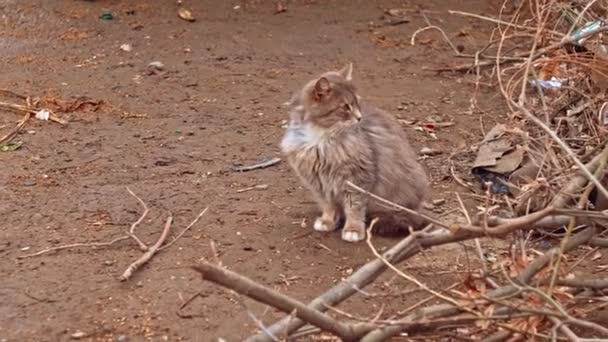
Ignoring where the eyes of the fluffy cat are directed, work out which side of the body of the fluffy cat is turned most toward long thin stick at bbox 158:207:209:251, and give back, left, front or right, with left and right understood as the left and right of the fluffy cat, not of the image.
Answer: front

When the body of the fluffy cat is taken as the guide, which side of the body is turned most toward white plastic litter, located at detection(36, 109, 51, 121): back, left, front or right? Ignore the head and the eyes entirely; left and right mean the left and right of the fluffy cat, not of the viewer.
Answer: right

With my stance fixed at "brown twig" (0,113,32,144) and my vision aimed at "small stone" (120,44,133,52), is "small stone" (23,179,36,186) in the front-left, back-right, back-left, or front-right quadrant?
back-right

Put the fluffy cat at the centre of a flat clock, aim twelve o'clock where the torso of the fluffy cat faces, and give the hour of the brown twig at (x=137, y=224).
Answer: The brown twig is roughly at 1 o'clock from the fluffy cat.

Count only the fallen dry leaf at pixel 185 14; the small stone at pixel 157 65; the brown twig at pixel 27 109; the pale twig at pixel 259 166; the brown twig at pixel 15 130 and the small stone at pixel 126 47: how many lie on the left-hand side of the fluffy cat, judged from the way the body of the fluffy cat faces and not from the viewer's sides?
0

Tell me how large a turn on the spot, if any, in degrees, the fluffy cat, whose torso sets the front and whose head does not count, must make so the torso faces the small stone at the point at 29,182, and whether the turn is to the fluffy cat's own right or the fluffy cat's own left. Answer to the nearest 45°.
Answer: approximately 45° to the fluffy cat's own right

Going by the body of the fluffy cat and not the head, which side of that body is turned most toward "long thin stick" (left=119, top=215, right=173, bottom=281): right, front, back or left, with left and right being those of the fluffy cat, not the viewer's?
front

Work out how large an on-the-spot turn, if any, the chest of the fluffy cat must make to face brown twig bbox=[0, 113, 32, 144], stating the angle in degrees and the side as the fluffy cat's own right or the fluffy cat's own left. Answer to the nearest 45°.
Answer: approximately 45° to the fluffy cat's own right

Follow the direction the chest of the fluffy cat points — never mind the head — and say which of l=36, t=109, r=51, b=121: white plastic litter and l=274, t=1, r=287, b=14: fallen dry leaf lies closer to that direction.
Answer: the white plastic litter

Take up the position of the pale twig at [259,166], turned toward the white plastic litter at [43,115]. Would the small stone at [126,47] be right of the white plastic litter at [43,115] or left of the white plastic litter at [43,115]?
right

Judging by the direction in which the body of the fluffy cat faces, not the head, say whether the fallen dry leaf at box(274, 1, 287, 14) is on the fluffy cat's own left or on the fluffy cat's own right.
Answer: on the fluffy cat's own right

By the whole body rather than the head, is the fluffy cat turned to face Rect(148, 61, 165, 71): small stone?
no

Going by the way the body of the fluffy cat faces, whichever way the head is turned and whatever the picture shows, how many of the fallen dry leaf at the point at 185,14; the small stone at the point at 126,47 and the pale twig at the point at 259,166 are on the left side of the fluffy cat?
0

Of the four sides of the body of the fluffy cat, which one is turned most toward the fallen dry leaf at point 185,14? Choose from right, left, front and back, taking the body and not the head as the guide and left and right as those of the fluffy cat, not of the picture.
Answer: right

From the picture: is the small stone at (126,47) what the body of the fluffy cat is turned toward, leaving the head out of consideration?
no

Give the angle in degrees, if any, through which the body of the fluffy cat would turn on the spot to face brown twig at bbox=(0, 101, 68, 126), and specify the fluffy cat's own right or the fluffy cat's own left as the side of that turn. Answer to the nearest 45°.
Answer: approximately 90° to the fluffy cat's own right

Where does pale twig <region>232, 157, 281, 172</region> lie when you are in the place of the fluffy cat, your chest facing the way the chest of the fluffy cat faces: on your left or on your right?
on your right

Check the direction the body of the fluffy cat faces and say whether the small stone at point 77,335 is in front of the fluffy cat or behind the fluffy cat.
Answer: in front

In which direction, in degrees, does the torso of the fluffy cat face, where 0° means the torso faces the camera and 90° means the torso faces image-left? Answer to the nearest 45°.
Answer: approximately 45°
